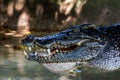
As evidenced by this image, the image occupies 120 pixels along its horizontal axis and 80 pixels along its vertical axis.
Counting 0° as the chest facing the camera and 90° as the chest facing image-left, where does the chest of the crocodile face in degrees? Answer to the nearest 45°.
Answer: approximately 90°
